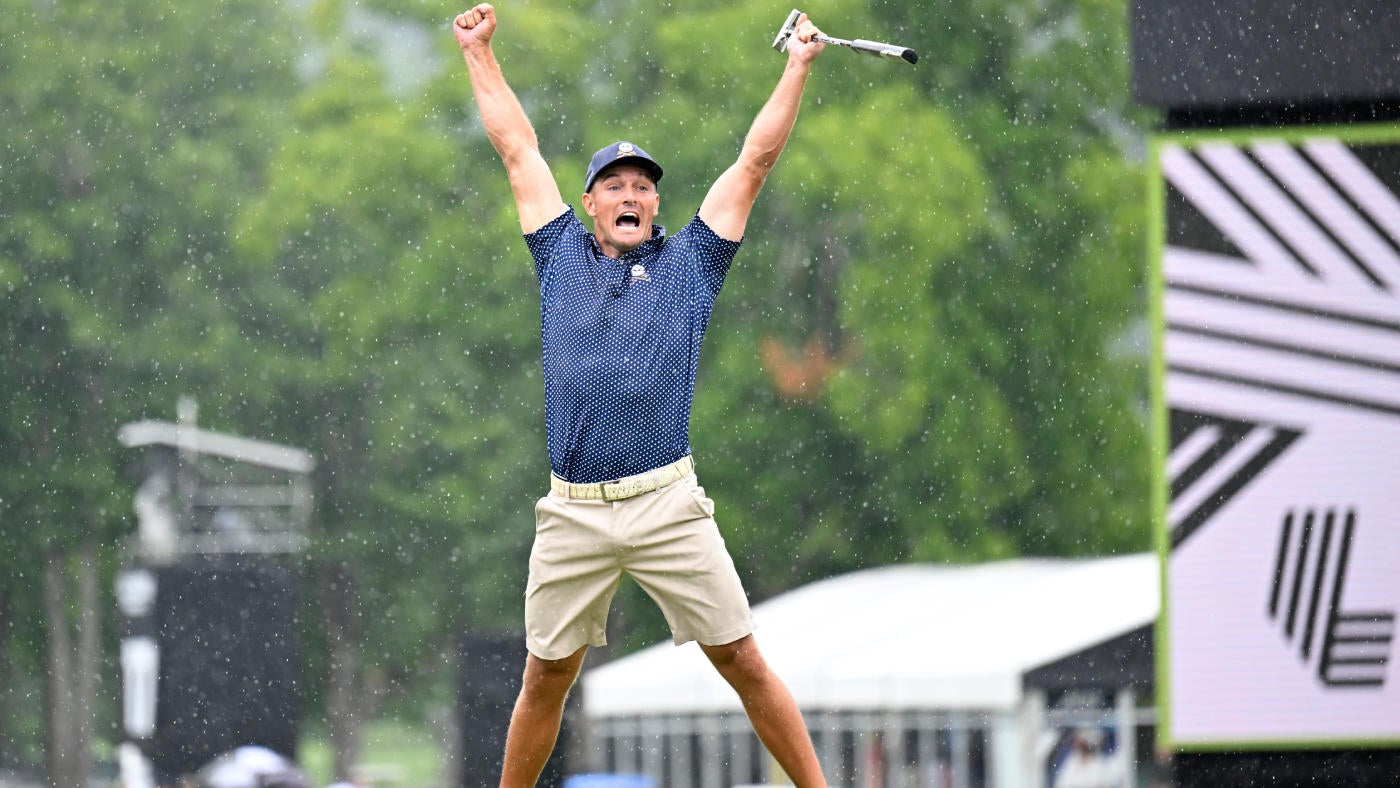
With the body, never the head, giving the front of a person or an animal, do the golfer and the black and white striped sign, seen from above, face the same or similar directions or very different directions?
same or similar directions

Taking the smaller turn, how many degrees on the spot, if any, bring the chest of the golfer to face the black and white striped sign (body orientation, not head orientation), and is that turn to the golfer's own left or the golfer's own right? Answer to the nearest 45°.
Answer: approximately 135° to the golfer's own left

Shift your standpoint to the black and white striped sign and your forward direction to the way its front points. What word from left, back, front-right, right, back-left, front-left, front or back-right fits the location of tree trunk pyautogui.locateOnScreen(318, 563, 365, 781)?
back-right

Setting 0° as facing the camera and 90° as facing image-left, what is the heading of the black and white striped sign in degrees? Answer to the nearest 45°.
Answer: approximately 0°

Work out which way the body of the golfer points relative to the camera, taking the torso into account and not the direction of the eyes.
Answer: toward the camera

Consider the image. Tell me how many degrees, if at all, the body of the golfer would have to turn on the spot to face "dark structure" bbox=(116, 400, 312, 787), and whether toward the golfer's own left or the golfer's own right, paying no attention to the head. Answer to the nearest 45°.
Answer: approximately 180°

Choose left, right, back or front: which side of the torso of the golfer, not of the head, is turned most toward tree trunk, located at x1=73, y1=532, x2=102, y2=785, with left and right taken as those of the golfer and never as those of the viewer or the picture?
back

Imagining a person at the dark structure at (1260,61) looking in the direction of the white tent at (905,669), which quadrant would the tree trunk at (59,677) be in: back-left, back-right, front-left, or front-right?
front-left

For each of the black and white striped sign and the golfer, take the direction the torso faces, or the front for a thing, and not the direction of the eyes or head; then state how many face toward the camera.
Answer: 2

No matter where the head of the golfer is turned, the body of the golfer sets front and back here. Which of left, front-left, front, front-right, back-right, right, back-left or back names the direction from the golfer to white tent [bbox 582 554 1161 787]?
back
